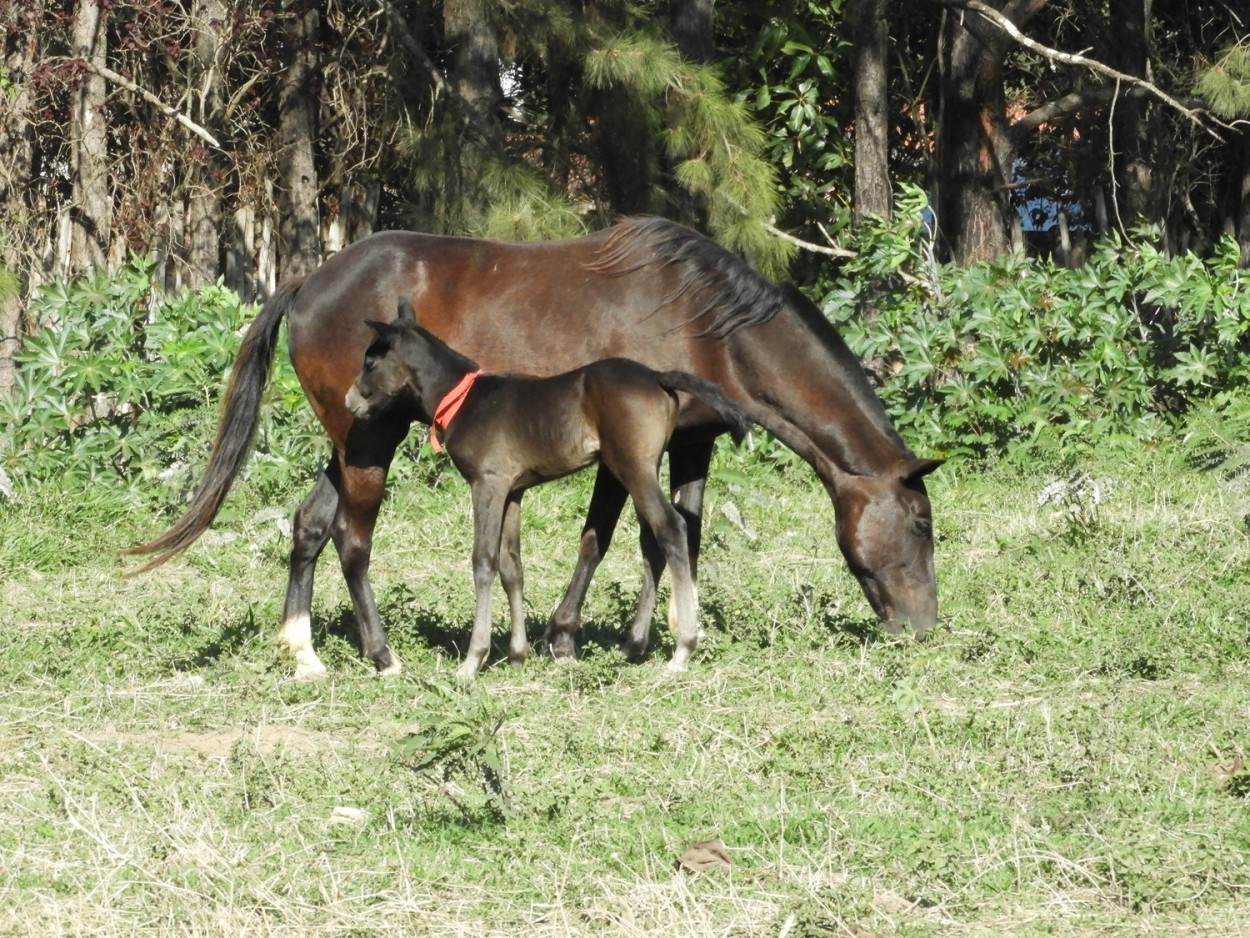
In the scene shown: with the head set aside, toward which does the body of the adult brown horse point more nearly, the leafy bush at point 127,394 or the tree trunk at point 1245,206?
the tree trunk

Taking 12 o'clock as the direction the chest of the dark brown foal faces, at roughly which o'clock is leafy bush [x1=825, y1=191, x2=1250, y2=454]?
The leafy bush is roughly at 4 o'clock from the dark brown foal.

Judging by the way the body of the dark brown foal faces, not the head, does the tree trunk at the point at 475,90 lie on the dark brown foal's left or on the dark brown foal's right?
on the dark brown foal's right

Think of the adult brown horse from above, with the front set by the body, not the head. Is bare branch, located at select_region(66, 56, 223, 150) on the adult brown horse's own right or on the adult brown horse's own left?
on the adult brown horse's own left

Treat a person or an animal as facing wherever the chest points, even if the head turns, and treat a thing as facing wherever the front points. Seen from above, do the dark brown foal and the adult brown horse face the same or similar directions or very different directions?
very different directions

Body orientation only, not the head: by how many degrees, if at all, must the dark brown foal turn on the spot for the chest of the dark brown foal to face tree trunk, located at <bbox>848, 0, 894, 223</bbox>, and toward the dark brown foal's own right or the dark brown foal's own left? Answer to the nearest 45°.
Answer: approximately 90° to the dark brown foal's own right

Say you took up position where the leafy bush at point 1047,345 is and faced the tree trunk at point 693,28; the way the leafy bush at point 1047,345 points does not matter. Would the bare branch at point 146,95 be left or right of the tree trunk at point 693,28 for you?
left

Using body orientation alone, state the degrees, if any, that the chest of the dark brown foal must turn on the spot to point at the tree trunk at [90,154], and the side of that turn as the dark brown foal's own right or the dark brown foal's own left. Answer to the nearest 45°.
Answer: approximately 45° to the dark brown foal's own right

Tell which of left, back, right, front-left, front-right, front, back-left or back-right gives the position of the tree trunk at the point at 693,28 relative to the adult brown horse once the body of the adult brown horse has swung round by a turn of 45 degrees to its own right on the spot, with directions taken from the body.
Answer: back-left

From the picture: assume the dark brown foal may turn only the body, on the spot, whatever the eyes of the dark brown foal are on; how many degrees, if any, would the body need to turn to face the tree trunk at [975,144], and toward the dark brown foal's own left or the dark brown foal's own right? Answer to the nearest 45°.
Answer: approximately 135° to the dark brown foal's own right

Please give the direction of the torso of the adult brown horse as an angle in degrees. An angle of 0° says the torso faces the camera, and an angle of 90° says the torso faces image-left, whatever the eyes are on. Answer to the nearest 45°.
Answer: approximately 270°

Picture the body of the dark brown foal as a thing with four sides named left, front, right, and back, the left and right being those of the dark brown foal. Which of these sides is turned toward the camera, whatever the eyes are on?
left

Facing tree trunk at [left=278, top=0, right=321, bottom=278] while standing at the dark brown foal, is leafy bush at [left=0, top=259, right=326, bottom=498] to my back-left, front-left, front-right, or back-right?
front-left
